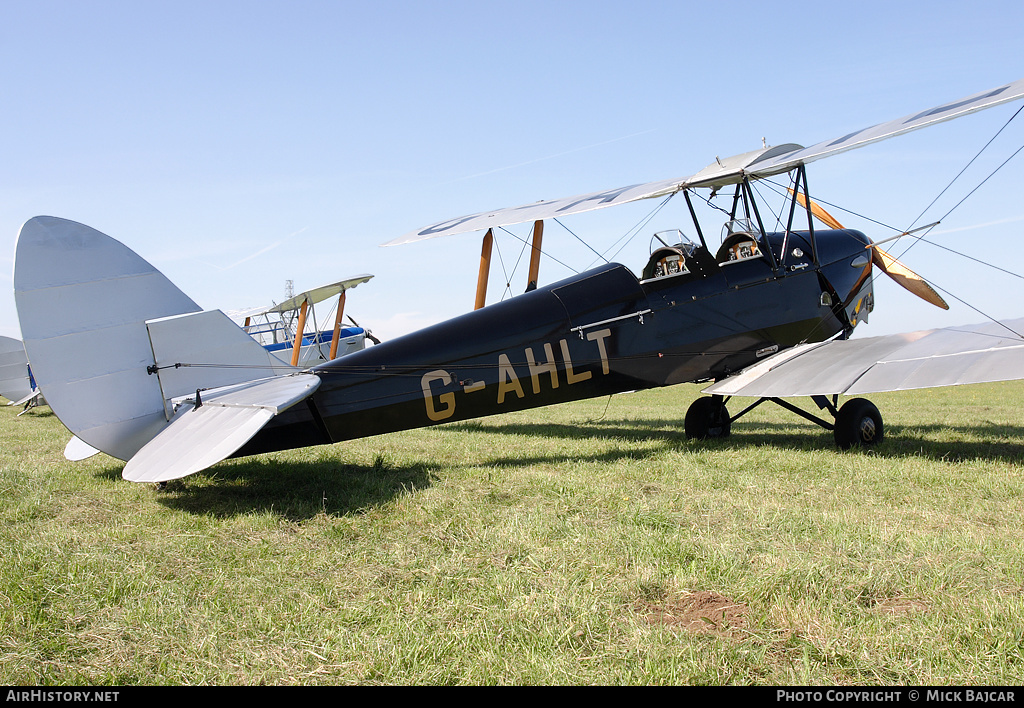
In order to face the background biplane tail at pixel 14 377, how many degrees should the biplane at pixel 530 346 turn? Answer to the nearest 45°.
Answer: approximately 90° to its left

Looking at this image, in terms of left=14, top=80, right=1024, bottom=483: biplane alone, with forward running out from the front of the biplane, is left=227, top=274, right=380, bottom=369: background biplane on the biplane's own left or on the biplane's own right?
on the biplane's own left

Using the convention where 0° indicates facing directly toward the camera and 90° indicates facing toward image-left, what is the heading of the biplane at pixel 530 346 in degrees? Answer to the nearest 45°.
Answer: approximately 225°

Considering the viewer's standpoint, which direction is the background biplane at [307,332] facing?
facing away from the viewer and to the right of the viewer

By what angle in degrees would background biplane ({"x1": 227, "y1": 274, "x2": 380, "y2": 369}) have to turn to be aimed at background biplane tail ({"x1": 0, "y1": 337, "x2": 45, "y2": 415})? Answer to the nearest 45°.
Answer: approximately 135° to its left

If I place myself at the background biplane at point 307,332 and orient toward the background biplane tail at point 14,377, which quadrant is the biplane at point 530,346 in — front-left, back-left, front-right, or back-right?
back-left
